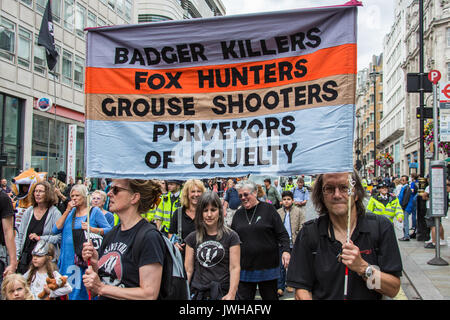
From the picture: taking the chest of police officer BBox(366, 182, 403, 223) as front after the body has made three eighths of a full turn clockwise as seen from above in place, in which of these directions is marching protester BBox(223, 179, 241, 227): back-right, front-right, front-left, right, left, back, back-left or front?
front-left

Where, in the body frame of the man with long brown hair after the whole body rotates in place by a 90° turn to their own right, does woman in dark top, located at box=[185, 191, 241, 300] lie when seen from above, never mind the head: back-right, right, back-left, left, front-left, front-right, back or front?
front-right

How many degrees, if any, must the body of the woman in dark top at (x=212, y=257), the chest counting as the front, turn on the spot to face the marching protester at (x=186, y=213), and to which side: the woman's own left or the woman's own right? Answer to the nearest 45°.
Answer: approximately 180°

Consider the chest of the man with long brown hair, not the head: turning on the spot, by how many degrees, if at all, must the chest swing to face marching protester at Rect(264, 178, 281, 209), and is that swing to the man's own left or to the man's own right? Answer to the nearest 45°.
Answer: approximately 180°

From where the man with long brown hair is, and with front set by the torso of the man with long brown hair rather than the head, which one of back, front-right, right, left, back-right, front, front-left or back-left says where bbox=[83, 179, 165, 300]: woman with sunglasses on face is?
right

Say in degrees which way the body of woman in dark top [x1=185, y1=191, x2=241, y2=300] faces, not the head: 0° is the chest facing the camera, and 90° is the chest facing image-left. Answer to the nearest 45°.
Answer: approximately 0°

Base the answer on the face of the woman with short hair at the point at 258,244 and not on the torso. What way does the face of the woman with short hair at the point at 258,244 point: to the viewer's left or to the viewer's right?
to the viewer's left

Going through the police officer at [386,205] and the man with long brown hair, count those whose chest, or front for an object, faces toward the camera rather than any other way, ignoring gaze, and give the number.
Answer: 2
